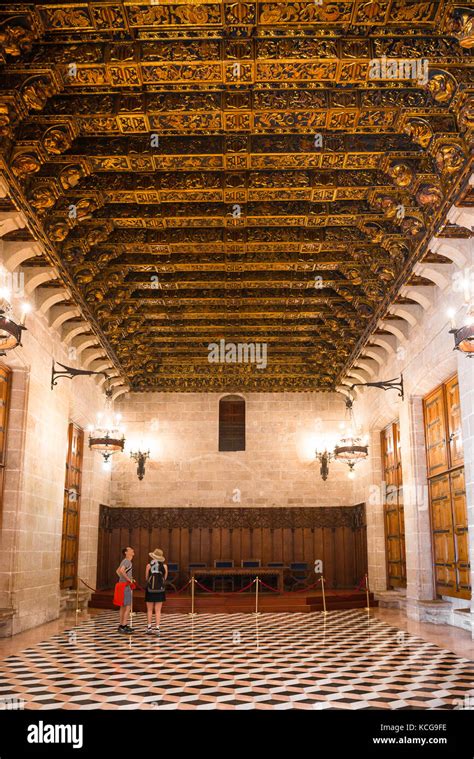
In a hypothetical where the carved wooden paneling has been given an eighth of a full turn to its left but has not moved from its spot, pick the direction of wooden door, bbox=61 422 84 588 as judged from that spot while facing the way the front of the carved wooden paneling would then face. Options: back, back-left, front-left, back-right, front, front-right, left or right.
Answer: right

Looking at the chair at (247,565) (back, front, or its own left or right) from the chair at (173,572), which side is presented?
right

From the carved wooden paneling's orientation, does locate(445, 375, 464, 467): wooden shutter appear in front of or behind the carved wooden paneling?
in front

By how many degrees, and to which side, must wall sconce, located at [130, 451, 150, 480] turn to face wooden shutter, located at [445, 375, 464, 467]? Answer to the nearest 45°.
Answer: approximately 45° to its left

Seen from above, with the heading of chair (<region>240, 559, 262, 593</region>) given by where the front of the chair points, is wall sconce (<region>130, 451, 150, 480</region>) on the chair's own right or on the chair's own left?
on the chair's own right

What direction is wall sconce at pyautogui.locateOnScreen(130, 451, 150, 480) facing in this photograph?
toward the camera

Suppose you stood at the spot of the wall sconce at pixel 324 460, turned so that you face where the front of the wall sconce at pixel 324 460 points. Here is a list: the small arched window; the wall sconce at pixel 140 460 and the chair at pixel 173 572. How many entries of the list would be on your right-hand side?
3

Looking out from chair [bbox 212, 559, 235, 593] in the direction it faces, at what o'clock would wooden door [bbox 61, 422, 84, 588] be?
The wooden door is roughly at 2 o'clock from the chair.

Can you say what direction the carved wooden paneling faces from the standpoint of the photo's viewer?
facing the viewer

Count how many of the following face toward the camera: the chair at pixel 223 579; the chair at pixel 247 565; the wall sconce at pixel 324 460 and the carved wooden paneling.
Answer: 4

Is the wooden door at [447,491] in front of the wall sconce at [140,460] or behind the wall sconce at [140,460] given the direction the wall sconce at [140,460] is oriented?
in front

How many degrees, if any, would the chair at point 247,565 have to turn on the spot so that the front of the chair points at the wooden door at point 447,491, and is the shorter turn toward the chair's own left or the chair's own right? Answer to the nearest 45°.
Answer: approximately 45° to the chair's own left

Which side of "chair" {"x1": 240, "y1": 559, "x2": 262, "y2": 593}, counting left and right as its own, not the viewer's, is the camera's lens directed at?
front

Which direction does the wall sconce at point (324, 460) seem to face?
toward the camera

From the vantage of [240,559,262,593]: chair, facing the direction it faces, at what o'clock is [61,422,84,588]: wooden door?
The wooden door is roughly at 2 o'clock from the chair.

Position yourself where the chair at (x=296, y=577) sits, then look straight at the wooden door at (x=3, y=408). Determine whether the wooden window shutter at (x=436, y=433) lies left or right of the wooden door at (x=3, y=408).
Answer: left
